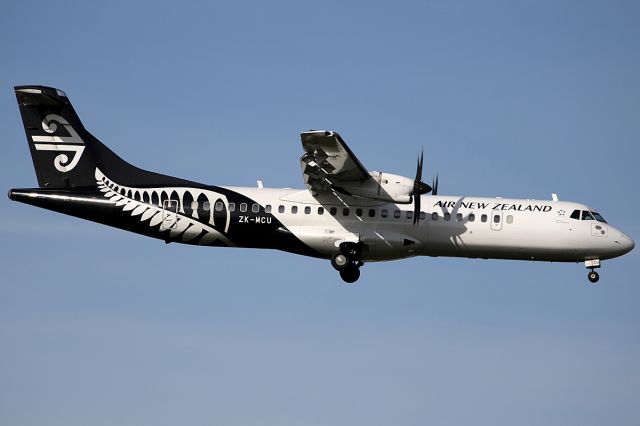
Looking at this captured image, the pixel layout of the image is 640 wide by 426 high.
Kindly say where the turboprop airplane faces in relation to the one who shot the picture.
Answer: facing to the right of the viewer
